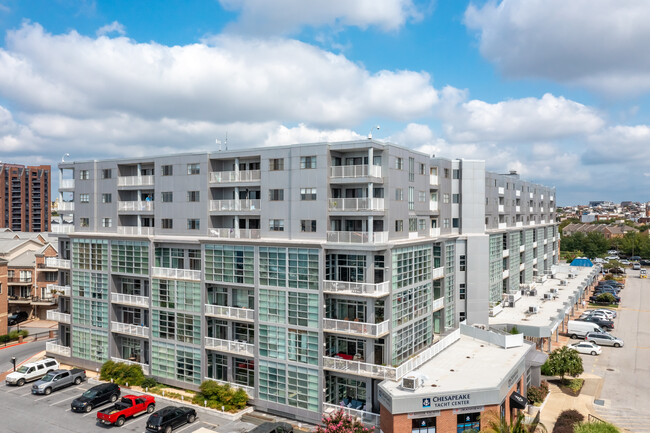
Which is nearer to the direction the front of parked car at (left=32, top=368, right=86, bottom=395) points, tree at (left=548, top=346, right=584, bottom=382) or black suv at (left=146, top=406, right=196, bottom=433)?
the black suv

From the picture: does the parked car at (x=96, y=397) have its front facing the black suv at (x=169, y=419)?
no

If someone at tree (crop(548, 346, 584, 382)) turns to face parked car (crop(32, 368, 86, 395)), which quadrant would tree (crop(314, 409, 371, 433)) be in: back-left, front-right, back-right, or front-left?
front-left

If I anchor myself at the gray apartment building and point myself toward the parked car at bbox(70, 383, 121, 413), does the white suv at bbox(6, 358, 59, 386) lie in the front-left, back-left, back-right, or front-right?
front-right

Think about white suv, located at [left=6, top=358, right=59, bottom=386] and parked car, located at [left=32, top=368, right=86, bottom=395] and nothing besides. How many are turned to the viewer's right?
0

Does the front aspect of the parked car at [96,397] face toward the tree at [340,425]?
no

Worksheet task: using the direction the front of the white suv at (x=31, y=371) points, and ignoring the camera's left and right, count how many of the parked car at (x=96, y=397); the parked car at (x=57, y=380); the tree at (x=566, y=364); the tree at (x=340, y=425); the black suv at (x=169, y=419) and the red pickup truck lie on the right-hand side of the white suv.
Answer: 0

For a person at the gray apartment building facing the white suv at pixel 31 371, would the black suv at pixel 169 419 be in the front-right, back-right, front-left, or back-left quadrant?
front-left

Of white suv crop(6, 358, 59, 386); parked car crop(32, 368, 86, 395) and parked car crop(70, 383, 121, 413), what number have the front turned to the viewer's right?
0

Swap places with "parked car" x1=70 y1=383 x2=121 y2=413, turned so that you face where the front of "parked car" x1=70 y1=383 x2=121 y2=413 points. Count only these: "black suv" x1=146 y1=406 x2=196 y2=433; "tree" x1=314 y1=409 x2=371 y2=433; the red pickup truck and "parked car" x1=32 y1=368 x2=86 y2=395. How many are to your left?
3

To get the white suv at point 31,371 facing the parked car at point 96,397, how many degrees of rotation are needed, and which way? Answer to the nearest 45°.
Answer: approximately 90° to its left

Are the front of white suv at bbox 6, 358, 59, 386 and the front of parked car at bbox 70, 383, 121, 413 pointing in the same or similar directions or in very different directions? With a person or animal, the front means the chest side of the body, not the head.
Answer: same or similar directions
